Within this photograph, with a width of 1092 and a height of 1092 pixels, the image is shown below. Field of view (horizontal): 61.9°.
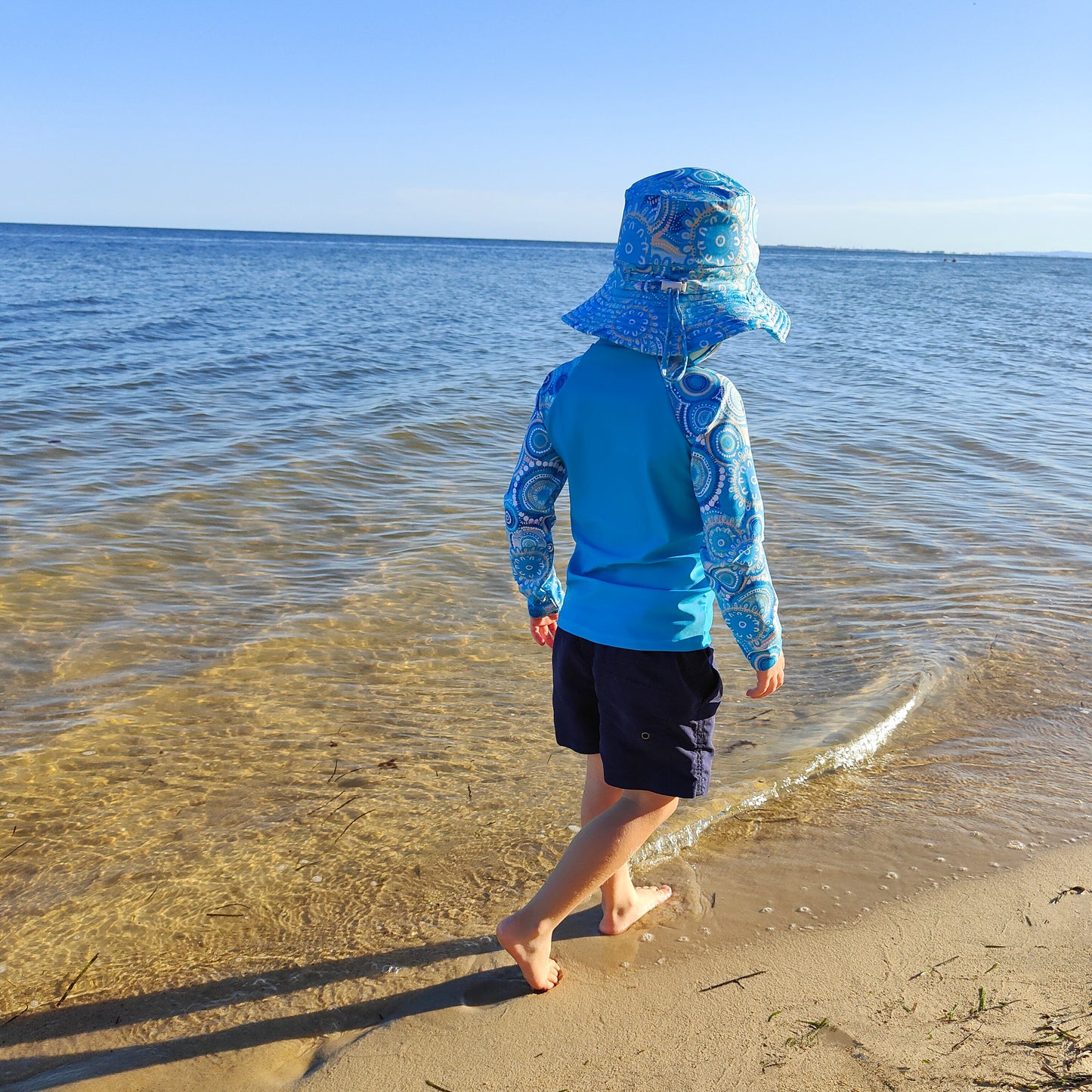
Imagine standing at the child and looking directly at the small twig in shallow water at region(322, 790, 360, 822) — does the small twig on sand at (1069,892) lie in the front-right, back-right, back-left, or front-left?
back-right

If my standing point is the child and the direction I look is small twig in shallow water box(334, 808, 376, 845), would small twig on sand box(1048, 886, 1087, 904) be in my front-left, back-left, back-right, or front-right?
back-right

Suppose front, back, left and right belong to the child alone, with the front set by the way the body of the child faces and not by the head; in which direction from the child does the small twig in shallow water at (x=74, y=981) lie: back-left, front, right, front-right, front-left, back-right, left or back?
back-left

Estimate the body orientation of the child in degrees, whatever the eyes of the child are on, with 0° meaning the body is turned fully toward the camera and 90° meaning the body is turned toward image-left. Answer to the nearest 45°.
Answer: approximately 225°

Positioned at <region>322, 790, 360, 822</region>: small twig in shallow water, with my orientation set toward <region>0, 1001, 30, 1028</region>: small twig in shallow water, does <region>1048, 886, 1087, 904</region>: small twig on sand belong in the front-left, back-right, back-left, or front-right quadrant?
back-left

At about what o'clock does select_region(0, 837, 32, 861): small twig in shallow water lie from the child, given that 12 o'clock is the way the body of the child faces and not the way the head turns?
The small twig in shallow water is roughly at 8 o'clock from the child.
